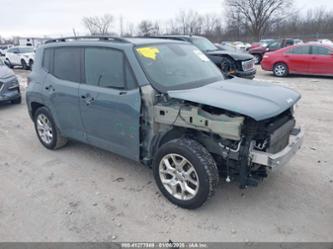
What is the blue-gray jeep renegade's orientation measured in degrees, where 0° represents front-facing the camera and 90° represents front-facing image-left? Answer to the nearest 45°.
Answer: approximately 315°

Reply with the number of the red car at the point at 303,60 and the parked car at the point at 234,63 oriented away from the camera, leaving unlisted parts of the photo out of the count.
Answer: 0

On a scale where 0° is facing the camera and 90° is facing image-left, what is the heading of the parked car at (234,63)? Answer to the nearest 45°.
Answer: approximately 315°

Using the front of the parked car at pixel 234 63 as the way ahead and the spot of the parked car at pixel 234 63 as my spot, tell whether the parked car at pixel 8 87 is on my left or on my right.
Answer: on my right

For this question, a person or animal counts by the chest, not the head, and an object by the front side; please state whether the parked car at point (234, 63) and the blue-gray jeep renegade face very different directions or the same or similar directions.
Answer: same or similar directions

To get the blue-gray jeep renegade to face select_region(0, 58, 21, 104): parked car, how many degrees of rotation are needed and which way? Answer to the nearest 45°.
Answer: approximately 180°

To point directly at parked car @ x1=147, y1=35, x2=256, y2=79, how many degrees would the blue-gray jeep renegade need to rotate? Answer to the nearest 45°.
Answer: approximately 135° to its left

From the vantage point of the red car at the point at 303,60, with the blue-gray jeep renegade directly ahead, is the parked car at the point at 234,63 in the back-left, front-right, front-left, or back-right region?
front-right
